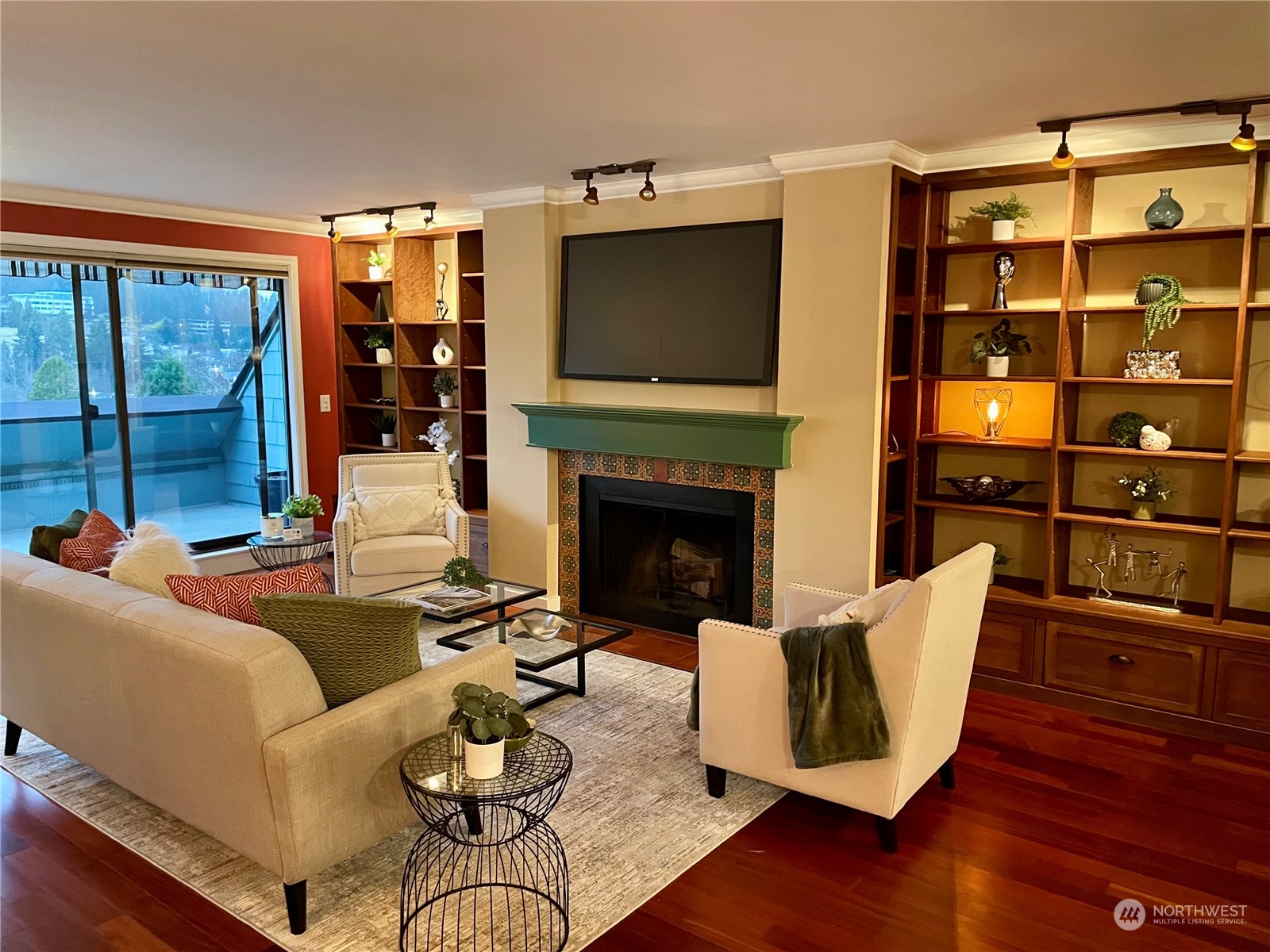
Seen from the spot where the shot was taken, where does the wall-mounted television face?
facing the viewer and to the left of the viewer

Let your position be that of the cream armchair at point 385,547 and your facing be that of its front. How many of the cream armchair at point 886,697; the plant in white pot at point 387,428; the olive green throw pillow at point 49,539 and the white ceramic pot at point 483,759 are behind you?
1

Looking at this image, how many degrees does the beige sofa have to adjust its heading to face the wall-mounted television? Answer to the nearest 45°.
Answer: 0° — it already faces it

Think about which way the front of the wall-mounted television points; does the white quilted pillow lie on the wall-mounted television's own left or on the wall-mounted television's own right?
on the wall-mounted television's own right

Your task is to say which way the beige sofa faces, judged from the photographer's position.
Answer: facing away from the viewer and to the right of the viewer

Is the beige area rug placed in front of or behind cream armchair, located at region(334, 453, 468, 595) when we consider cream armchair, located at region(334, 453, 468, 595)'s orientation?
in front

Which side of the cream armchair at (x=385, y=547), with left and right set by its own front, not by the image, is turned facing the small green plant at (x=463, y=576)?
front

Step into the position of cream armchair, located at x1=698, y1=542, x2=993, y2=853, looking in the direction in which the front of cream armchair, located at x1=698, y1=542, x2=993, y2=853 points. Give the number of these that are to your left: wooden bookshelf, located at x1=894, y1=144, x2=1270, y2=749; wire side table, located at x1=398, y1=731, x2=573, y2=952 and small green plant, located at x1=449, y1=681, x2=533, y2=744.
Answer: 2

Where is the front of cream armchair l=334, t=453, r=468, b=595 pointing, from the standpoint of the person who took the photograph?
facing the viewer

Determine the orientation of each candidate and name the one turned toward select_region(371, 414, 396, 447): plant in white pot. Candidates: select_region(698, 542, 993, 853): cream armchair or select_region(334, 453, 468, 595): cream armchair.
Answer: select_region(698, 542, 993, 853): cream armchair

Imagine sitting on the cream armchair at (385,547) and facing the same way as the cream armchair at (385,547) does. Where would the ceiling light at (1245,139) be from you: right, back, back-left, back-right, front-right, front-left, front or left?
front-left

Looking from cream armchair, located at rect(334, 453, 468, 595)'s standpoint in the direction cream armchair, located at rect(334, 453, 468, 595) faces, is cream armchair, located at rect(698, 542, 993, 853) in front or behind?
in front

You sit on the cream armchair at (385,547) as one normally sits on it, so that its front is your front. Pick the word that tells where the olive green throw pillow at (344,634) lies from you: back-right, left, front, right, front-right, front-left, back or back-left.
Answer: front

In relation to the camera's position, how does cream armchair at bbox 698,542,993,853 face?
facing away from the viewer and to the left of the viewer

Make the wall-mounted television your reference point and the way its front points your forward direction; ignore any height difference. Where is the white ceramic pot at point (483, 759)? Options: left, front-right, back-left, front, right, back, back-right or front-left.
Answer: front-left

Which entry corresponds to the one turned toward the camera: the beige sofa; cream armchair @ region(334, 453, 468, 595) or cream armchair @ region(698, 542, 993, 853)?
cream armchair @ region(334, 453, 468, 595)

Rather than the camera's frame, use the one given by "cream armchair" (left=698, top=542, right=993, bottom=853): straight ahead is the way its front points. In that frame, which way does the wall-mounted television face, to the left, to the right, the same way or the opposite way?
to the left

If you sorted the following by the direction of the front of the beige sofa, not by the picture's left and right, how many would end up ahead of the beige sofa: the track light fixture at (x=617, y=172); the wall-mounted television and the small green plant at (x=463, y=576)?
3

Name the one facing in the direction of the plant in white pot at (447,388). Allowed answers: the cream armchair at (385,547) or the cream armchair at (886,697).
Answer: the cream armchair at (886,697)

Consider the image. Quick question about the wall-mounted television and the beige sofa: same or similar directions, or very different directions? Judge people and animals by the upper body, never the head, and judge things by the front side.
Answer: very different directions

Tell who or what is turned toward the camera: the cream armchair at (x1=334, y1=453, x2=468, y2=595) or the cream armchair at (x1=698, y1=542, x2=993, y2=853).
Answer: the cream armchair at (x1=334, y1=453, x2=468, y2=595)
